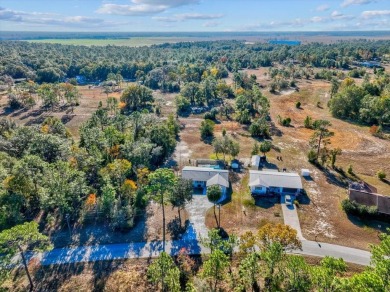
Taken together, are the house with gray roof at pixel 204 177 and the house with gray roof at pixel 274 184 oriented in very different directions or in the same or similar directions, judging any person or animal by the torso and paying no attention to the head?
same or similar directions

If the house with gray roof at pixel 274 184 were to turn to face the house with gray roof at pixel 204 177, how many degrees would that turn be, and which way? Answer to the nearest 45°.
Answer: approximately 90° to its right

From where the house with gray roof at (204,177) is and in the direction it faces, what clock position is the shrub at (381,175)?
The shrub is roughly at 9 o'clock from the house with gray roof.

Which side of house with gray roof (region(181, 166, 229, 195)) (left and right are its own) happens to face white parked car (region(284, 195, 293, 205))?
left

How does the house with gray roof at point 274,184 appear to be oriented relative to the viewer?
toward the camera

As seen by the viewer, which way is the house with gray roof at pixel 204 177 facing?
toward the camera

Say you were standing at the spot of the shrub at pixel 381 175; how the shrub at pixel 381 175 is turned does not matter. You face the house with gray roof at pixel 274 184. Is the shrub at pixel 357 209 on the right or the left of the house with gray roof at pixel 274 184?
left

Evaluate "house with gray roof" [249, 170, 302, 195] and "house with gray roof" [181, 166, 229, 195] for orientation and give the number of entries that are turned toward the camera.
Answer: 2

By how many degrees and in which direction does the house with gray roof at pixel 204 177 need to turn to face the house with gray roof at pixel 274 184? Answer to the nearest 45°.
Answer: approximately 90° to its left

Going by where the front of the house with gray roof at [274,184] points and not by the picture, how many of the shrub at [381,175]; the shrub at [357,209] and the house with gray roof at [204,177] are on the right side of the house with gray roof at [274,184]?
1

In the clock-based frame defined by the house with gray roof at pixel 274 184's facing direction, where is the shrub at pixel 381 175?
The shrub is roughly at 8 o'clock from the house with gray roof.

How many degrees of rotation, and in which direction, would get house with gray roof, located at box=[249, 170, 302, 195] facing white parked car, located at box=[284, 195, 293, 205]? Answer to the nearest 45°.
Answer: approximately 45° to its left
